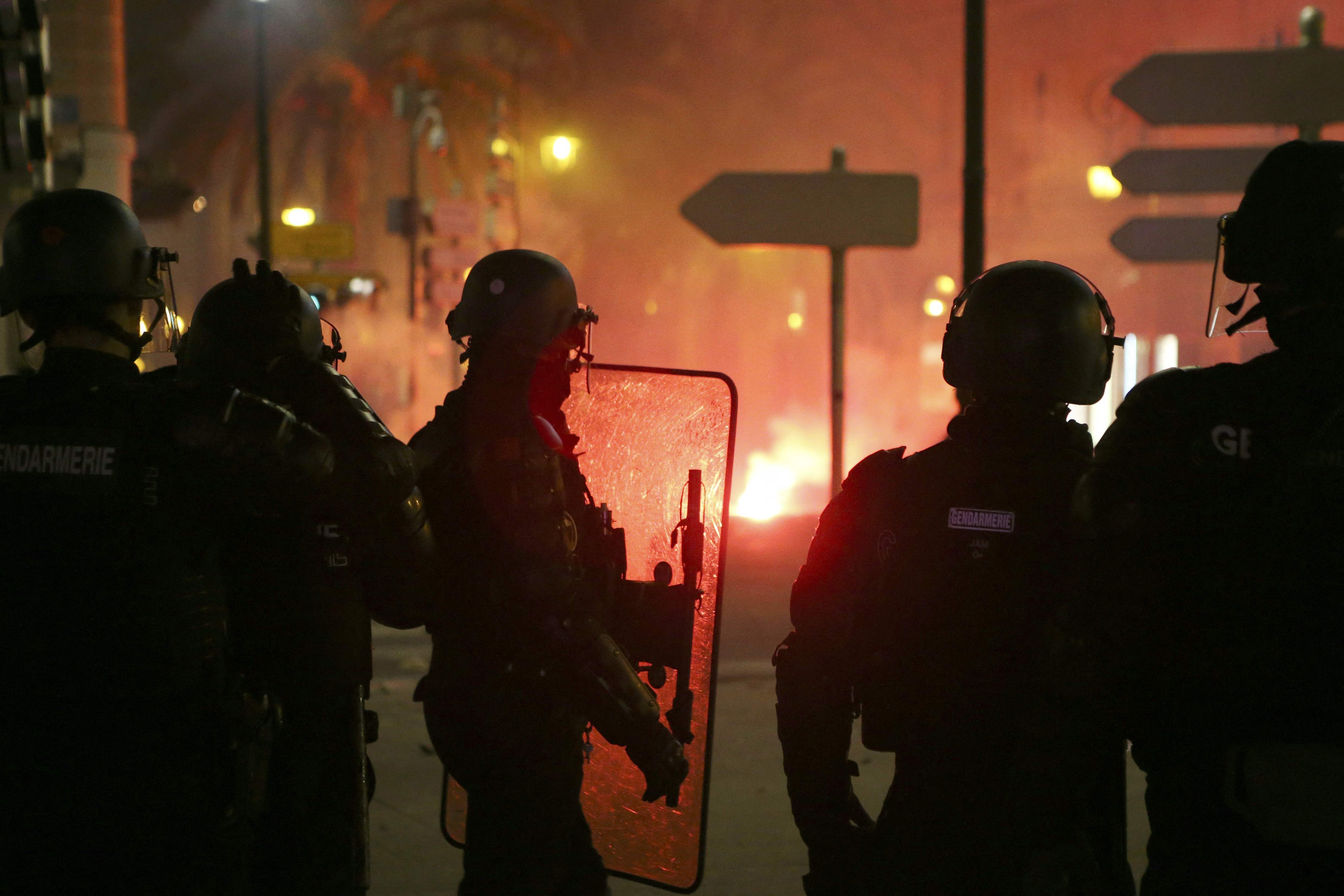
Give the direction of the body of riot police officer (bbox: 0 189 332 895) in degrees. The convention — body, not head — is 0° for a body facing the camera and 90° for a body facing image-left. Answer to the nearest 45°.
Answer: approximately 225°

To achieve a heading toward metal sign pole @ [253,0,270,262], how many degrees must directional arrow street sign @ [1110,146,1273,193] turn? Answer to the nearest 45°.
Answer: approximately 45° to its left

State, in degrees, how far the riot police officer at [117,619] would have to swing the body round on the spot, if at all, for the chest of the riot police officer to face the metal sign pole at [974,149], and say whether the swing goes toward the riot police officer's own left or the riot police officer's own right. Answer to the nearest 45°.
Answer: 0° — they already face it

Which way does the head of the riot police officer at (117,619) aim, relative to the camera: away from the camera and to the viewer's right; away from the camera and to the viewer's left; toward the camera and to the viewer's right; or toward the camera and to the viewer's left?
away from the camera and to the viewer's right

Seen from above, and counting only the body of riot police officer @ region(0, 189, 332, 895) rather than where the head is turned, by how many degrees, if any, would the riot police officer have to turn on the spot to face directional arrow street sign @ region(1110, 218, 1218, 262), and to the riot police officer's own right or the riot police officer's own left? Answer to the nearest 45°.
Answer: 0° — they already face it
